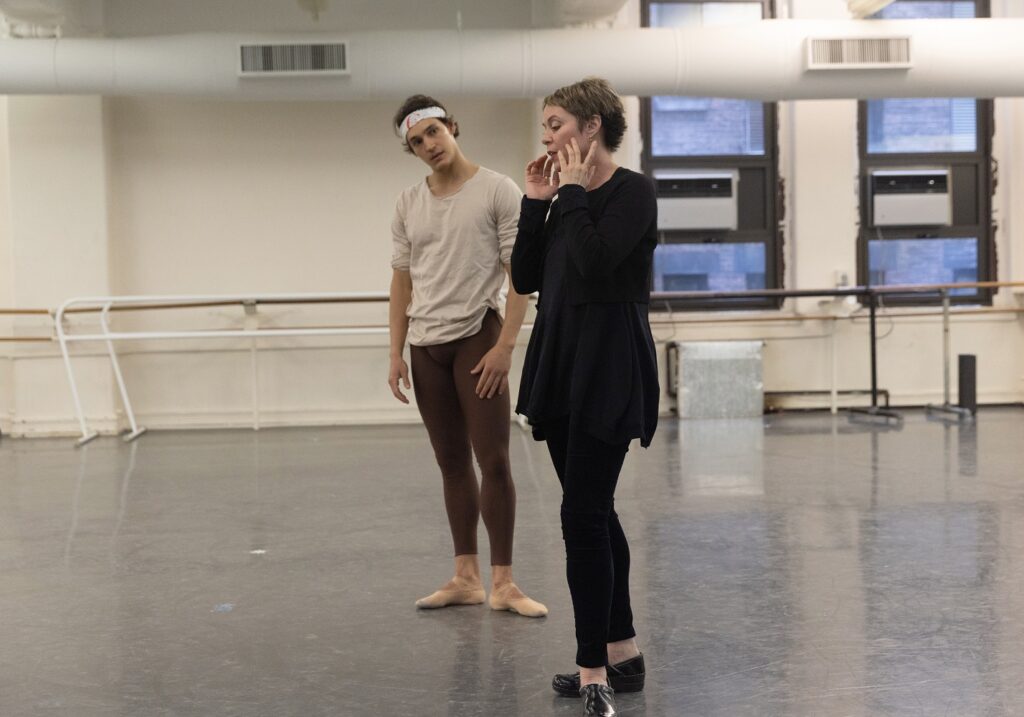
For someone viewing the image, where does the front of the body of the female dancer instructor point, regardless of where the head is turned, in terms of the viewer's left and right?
facing the viewer and to the left of the viewer

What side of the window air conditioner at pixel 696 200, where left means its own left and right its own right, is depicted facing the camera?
front

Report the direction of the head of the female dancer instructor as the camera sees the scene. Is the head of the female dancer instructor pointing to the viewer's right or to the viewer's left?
to the viewer's left

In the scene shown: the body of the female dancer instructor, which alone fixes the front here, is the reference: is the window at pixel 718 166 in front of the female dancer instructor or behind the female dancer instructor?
behind

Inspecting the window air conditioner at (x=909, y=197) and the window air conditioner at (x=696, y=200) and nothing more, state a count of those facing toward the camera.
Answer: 2

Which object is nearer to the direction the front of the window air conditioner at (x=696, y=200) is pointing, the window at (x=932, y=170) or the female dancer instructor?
the female dancer instructor

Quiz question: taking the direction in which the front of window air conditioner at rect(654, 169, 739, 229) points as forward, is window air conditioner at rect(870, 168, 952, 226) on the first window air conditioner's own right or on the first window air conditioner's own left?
on the first window air conditioner's own left

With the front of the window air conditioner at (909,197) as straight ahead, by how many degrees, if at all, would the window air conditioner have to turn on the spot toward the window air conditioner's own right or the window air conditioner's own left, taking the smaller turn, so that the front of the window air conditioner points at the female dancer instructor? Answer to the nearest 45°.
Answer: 0° — it already faces them

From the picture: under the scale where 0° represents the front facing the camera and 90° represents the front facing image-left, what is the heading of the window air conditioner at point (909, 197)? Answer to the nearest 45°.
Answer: approximately 0°

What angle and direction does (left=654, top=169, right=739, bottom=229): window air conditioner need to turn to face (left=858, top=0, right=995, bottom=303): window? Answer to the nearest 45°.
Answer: approximately 90° to its left

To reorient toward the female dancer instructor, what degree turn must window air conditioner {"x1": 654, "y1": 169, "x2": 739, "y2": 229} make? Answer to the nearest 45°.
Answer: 0° — it already faces them

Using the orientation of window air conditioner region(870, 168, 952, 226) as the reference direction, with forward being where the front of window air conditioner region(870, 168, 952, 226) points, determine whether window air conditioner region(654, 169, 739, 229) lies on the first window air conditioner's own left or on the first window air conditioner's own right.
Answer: on the first window air conditioner's own right

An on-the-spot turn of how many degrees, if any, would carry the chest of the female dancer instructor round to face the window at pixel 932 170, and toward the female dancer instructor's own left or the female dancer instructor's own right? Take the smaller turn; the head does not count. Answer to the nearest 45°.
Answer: approximately 135° to the female dancer instructor's own right
